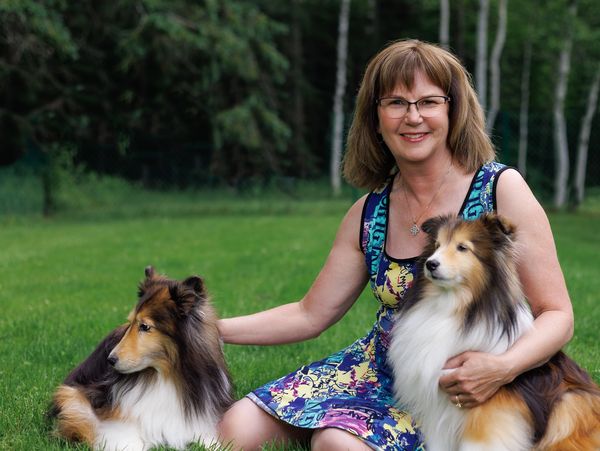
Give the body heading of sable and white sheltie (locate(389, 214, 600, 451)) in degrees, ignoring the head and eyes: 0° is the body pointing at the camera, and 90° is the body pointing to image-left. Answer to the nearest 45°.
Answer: approximately 45°

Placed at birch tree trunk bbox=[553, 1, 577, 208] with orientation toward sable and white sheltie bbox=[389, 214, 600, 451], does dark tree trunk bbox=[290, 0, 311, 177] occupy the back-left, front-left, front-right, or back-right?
back-right

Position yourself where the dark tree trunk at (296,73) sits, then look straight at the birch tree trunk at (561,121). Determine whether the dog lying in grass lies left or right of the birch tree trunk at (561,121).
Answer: right

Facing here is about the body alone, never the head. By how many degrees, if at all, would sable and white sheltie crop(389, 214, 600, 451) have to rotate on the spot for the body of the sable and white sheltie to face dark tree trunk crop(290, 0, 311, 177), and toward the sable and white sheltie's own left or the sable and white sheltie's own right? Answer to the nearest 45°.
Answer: approximately 135° to the sable and white sheltie's own right
